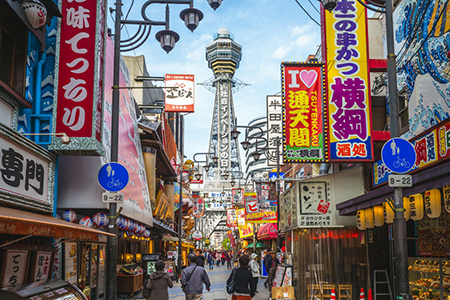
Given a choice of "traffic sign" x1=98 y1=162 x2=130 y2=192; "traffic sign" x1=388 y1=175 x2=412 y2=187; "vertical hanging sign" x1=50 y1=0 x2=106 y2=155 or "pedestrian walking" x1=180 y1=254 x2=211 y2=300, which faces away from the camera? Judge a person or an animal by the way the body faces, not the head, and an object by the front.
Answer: the pedestrian walking

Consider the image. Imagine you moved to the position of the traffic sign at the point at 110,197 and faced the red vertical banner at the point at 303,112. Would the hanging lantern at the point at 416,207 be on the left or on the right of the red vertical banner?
right

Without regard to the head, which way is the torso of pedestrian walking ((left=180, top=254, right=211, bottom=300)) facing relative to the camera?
away from the camera

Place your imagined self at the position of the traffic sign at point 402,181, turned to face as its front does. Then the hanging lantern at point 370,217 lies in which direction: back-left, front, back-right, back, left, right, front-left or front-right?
back

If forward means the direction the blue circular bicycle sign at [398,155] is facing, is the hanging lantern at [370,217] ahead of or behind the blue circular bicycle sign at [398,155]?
behind

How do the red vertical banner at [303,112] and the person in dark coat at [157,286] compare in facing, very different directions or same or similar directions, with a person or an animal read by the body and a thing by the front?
very different directions
